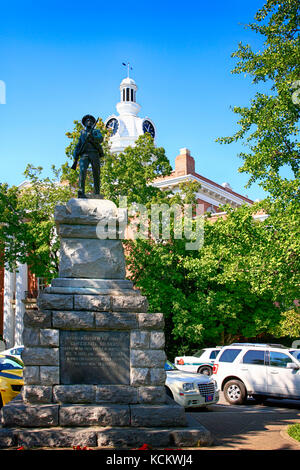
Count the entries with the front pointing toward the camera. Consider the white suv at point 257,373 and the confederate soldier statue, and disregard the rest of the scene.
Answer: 1

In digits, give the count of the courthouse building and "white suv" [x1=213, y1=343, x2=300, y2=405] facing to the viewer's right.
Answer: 1

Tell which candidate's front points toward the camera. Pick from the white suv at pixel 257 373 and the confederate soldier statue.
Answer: the confederate soldier statue

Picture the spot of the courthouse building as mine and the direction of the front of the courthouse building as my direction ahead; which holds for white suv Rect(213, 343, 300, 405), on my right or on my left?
on my left

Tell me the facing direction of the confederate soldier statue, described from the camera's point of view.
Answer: facing the viewer

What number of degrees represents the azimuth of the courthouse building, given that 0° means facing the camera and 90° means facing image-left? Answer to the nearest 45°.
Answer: approximately 45°

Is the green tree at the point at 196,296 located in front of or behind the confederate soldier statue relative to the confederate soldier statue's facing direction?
behind

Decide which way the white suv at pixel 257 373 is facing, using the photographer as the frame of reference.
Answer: facing to the right of the viewer

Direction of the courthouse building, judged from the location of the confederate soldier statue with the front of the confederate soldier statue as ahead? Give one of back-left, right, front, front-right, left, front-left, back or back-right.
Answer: back
